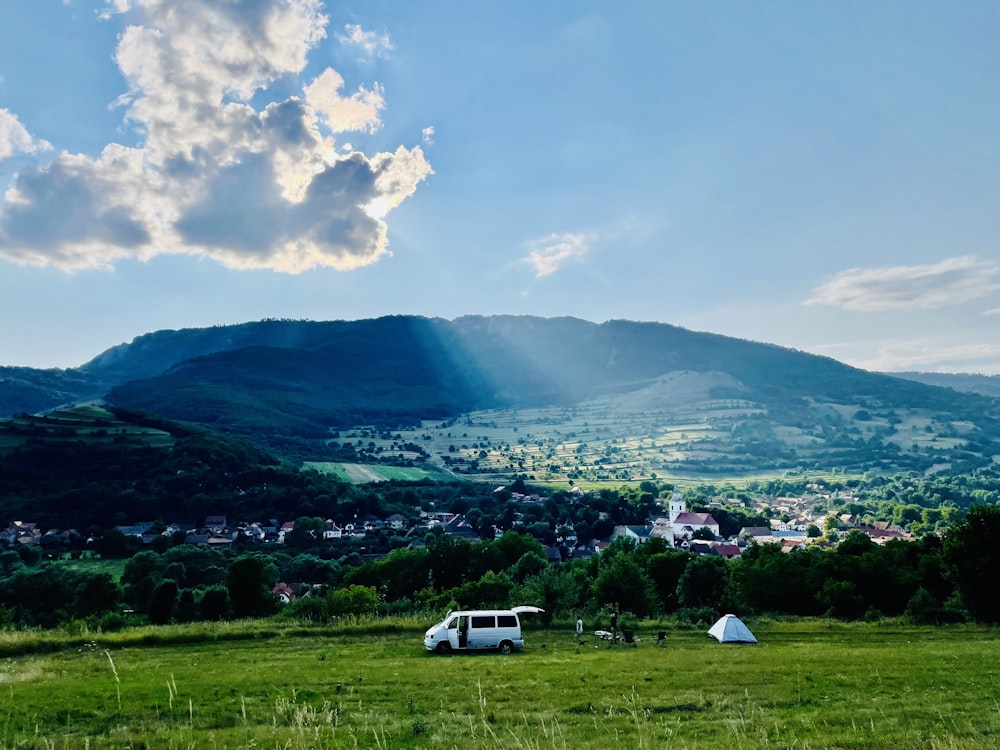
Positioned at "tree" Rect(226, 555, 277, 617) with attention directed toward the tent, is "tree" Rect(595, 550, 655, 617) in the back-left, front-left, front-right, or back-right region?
front-left

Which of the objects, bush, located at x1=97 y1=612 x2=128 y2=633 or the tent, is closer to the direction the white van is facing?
the bush

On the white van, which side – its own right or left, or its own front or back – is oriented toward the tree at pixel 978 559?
back

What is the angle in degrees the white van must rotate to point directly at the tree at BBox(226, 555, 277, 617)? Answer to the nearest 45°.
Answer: approximately 45° to its right

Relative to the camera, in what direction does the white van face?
facing to the left of the viewer

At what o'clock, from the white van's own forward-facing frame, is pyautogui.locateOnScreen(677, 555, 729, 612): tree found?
The tree is roughly at 4 o'clock from the white van.

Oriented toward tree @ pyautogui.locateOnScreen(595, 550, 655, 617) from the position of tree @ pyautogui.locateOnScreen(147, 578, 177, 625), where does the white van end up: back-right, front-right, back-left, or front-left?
front-right

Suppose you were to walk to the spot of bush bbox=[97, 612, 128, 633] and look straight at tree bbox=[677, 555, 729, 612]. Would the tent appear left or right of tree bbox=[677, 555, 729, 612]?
right

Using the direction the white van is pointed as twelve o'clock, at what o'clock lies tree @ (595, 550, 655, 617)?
The tree is roughly at 4 o'clock from the white van.

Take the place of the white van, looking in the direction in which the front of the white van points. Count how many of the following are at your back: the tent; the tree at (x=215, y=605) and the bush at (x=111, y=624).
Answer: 1

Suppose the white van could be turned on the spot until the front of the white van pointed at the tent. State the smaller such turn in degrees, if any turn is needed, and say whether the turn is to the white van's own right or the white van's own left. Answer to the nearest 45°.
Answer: approximately 180°

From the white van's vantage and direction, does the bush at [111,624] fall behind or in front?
in front

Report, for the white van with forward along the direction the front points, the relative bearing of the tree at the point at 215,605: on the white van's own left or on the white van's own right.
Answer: on the white van's own right
